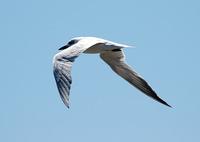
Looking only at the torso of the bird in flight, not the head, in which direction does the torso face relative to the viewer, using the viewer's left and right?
facing away from the viewer and to the left of the viewer
